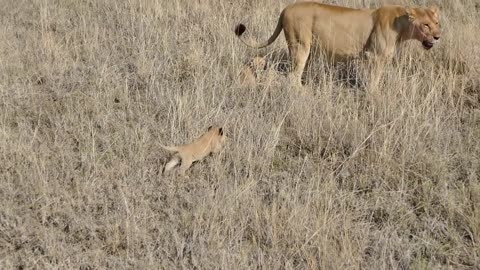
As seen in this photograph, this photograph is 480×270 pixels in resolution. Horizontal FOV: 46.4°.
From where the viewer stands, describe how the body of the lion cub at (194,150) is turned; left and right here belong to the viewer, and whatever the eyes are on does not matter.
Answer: facing away from the viewer and to the right of the viewer

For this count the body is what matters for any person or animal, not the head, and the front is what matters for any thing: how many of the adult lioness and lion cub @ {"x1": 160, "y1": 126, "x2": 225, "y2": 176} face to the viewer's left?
0

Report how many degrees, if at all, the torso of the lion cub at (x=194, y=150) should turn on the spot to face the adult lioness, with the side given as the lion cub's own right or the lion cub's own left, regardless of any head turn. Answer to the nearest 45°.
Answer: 0° — it already faces it

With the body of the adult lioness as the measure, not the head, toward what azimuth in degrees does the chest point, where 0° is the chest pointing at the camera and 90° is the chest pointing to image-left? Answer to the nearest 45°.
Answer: approximately 270°

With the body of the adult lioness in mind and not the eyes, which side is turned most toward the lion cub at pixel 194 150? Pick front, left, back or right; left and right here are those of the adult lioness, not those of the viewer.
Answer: right
